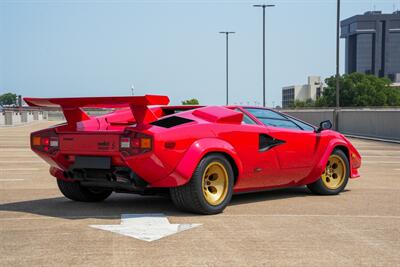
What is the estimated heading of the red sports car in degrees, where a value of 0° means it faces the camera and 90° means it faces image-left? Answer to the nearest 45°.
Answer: approximately 225°
